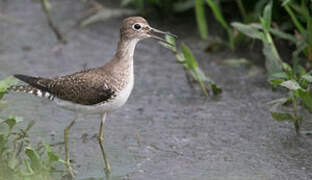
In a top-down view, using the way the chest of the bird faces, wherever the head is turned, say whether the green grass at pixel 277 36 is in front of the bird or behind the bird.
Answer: in front

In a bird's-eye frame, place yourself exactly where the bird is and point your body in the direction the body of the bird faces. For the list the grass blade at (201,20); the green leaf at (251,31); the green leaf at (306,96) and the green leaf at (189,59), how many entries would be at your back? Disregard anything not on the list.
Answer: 0

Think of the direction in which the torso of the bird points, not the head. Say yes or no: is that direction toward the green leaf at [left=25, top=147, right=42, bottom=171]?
no

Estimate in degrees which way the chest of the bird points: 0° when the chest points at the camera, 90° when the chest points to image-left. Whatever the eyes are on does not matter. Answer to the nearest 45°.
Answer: approximately 270°

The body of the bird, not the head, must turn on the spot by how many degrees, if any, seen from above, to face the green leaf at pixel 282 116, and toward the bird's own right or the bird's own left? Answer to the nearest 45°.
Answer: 0° — it already faces it

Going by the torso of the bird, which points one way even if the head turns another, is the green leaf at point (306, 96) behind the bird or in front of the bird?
in front

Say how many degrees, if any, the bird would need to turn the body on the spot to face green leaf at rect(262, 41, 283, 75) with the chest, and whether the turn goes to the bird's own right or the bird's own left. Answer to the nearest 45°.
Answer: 0° — it already faces it
